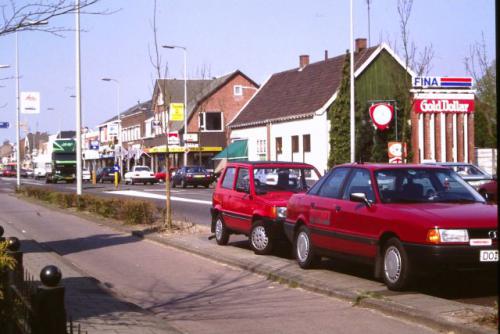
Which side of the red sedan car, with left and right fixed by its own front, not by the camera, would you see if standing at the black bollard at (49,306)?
right

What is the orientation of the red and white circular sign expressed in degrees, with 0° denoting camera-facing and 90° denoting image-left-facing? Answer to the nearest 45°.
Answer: approximately 0°

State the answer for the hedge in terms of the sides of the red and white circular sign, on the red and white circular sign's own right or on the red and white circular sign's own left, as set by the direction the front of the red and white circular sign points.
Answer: on the red and white circular sign's own right

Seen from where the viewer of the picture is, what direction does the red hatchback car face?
facing the viewer and to the right of the viewer

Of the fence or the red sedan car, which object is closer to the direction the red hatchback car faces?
the red sedan car

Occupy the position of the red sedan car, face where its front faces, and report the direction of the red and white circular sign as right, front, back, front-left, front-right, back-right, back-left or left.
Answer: back-left

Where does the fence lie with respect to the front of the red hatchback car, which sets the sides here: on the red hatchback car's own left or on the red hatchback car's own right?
on the red hatchback car's own right

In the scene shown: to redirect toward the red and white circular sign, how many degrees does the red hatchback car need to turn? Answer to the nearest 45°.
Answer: approximately 90° to its left

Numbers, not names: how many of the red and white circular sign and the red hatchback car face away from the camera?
0

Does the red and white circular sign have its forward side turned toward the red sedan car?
yes

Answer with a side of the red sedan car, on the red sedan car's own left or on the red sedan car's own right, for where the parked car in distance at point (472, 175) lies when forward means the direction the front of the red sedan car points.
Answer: on the red sedan car's own left

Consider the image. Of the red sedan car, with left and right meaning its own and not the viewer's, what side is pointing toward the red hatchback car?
back

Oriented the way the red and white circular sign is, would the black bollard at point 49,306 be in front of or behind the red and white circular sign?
in front
